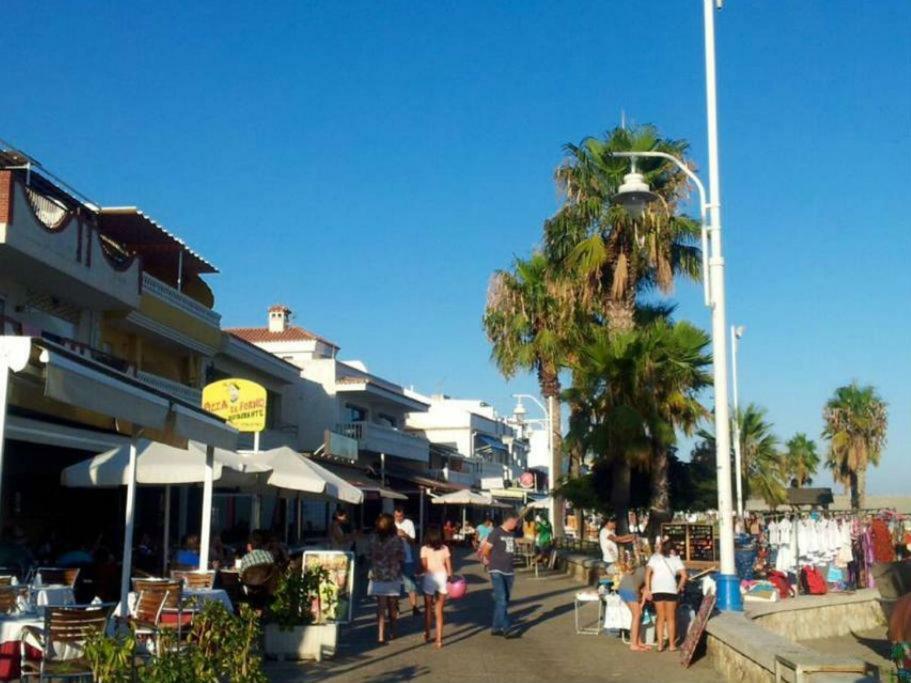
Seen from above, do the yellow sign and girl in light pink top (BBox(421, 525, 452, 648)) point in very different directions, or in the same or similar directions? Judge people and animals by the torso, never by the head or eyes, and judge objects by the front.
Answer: very different directions

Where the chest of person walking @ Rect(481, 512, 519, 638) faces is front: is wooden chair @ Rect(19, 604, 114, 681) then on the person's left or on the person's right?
on the person's right

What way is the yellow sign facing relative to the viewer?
toward the camera

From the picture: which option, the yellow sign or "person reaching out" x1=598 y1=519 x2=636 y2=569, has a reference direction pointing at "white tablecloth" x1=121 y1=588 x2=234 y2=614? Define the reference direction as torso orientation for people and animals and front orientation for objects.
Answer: the yellow sign

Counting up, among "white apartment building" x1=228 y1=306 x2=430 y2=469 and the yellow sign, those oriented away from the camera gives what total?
0

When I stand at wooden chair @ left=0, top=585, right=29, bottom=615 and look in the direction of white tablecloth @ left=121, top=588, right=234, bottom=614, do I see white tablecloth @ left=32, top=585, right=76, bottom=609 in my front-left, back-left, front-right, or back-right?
front-left

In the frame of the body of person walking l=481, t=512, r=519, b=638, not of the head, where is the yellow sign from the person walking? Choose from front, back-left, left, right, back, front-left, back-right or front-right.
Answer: back

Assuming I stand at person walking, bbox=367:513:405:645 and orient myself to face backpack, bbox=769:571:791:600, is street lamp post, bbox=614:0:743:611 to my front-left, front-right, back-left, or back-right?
front-right

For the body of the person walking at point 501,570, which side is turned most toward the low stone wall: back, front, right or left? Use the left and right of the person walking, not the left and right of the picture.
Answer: left

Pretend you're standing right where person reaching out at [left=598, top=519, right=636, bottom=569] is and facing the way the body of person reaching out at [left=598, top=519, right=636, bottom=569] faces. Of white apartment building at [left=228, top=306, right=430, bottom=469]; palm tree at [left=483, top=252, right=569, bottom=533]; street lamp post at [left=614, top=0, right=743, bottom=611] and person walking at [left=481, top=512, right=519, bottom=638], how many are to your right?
2

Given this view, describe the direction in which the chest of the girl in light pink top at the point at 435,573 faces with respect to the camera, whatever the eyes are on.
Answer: away from the camera

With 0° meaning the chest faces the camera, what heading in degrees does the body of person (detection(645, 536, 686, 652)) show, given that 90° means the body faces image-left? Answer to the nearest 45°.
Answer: approximately 180°

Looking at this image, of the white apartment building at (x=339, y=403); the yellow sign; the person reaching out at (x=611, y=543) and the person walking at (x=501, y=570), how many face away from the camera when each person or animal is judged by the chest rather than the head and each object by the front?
0
